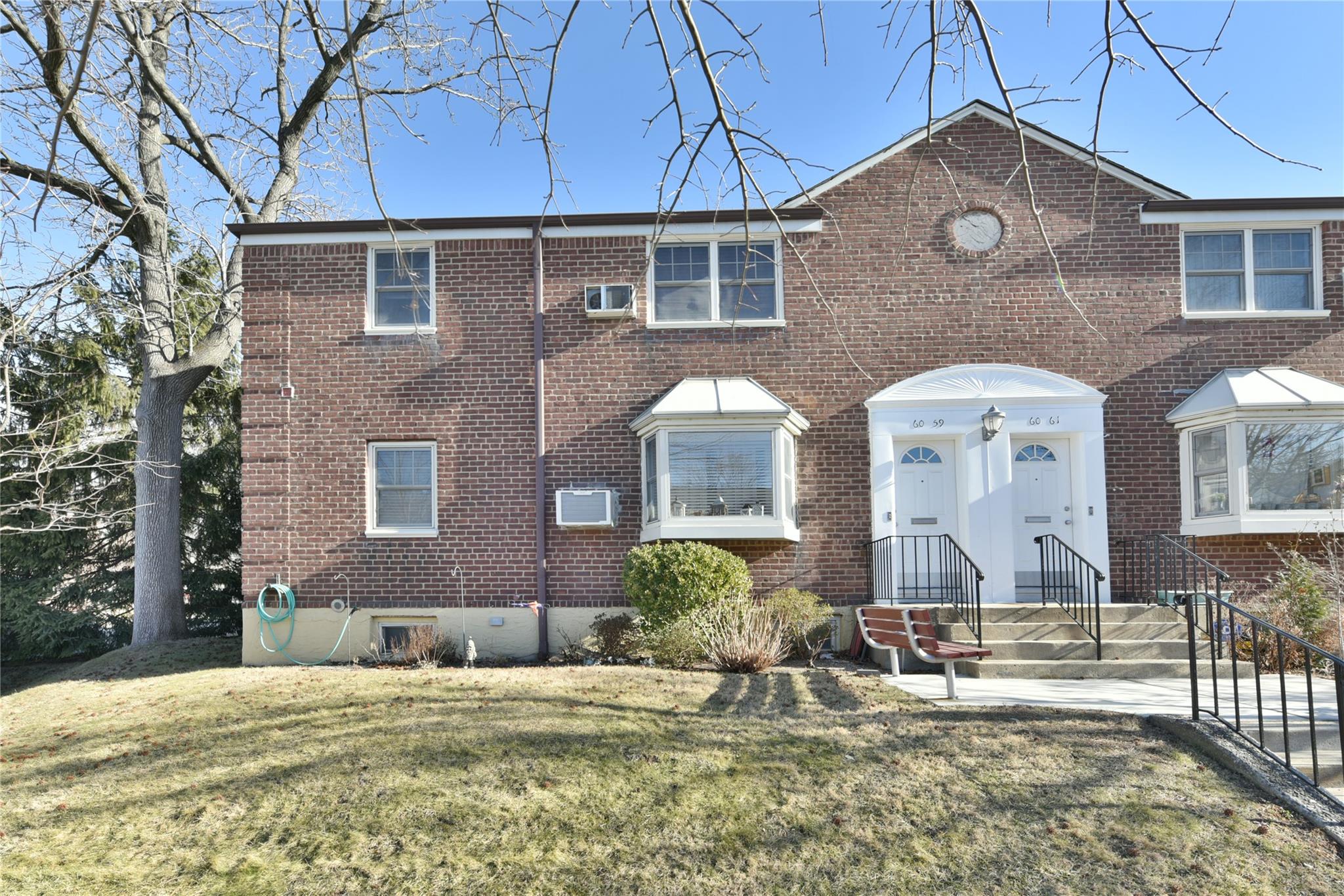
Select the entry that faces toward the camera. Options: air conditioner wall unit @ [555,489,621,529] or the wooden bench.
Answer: the air conditioner wall unit

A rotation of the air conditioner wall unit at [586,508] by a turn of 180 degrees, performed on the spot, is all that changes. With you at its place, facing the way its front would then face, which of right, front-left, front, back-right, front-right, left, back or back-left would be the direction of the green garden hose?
left

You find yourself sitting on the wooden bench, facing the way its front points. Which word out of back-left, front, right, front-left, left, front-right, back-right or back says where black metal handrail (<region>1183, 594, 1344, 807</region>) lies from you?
right

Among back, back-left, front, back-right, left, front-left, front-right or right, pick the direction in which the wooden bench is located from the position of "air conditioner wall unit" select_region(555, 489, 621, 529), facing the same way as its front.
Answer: front-left

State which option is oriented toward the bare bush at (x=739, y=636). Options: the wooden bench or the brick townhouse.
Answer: the brick townhouse

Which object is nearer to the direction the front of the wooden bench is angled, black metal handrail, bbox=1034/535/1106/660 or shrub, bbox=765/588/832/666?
the black metal handrail

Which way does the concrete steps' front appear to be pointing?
toward the camera

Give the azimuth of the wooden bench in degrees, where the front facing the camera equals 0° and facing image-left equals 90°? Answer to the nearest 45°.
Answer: approximately 225°

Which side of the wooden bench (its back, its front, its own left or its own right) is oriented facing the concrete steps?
front

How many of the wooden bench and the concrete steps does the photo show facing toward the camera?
1

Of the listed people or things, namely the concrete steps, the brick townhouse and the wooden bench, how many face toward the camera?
2
